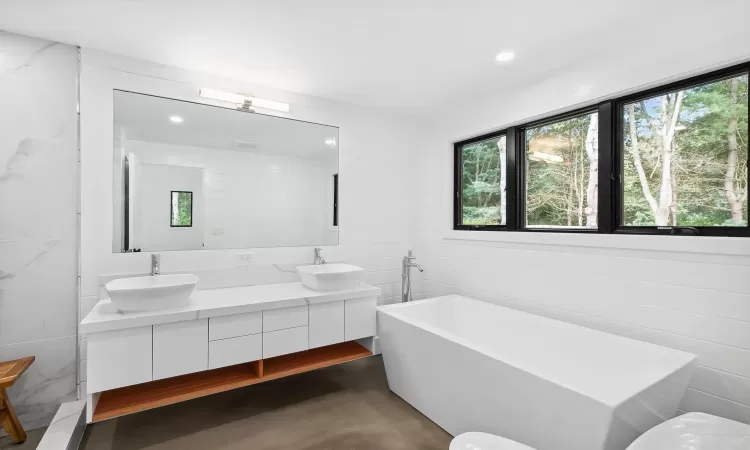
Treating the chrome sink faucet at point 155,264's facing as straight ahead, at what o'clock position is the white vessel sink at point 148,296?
The white vessel sink is roughly at 12 o'clock from the chrome sink faucet.

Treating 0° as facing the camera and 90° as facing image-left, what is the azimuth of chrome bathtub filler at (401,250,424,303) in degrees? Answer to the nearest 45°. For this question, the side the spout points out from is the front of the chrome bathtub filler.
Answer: approximately 315°

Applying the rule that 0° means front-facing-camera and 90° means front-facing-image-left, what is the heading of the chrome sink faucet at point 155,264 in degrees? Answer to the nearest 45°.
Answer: approximately 0°

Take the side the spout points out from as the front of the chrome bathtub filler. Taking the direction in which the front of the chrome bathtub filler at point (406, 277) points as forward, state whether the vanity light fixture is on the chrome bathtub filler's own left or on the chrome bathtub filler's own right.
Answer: on the chrome bathtub filler's own right

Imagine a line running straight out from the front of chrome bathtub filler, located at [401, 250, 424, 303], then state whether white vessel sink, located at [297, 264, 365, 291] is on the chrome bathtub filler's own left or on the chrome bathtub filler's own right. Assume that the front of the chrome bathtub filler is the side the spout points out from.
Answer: on the chrome bathtub filler's own right

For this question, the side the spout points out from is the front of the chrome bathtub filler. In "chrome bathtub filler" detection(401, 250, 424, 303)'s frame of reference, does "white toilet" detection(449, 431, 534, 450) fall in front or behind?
in front

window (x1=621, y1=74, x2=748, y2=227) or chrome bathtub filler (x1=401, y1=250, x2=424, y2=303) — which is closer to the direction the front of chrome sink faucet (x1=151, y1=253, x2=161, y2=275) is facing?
the window

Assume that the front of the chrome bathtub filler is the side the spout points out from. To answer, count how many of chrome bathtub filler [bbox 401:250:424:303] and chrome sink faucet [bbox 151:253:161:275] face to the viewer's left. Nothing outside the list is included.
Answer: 0

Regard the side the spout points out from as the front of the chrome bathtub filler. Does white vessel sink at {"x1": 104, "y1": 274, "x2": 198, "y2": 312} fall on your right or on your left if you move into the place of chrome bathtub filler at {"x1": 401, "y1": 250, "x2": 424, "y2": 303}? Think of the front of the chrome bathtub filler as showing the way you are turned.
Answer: on your right
